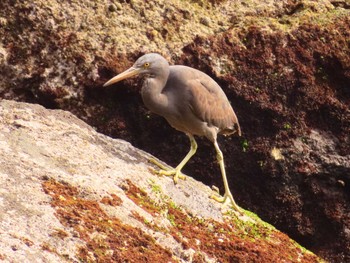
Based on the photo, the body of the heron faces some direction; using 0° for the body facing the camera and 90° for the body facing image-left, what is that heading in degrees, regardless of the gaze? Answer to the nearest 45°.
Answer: approximately 90°
